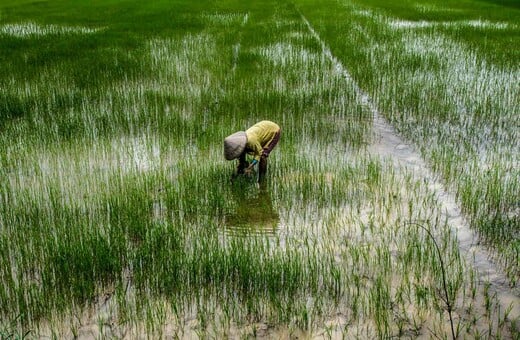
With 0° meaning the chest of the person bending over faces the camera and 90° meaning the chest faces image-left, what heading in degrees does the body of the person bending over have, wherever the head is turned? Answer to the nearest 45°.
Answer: approximately 45°
